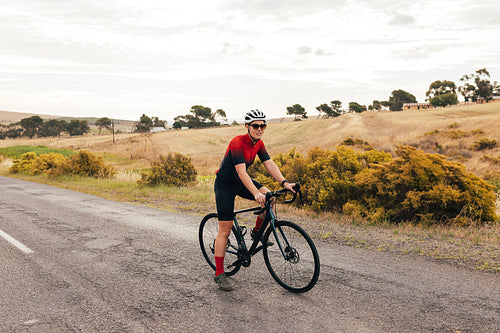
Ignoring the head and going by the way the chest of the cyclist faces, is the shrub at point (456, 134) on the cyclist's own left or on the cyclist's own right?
on the cyclist's own left

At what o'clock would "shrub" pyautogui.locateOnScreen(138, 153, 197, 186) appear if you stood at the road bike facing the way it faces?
The shrub is roughly at 7 o'clock from the road bike.

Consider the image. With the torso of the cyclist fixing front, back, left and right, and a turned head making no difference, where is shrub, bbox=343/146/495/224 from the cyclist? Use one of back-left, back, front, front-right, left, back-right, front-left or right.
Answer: left

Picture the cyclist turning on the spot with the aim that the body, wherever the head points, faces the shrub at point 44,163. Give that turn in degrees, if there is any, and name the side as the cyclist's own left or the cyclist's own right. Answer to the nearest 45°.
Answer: approximately 180°

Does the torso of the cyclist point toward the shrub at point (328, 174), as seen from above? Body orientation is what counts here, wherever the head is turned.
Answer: no

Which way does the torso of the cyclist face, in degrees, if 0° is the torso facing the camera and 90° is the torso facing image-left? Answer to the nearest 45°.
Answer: approximately 315°

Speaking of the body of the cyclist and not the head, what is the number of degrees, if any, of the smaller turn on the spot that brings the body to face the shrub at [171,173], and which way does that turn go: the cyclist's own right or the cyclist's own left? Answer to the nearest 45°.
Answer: approximately 135° to the cyclist's own left

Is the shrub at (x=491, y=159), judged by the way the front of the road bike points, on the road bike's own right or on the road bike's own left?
on the road bike's own left

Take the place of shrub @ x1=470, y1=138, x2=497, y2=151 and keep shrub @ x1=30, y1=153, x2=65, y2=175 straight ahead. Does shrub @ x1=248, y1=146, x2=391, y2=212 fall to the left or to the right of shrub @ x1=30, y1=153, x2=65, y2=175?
left

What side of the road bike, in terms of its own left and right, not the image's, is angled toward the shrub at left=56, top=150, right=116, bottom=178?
back

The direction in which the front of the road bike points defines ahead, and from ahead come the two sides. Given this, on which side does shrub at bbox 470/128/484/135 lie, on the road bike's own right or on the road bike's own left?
on the road bike's own left

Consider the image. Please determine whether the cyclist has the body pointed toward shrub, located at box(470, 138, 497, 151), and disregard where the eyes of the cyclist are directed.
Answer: no

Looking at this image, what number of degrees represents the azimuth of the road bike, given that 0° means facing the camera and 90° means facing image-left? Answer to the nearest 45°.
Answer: approximately 315°

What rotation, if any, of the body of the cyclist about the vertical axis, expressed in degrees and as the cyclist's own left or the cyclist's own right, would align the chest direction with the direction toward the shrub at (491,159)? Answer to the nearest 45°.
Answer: approximately 90° to the cyclist's own left
